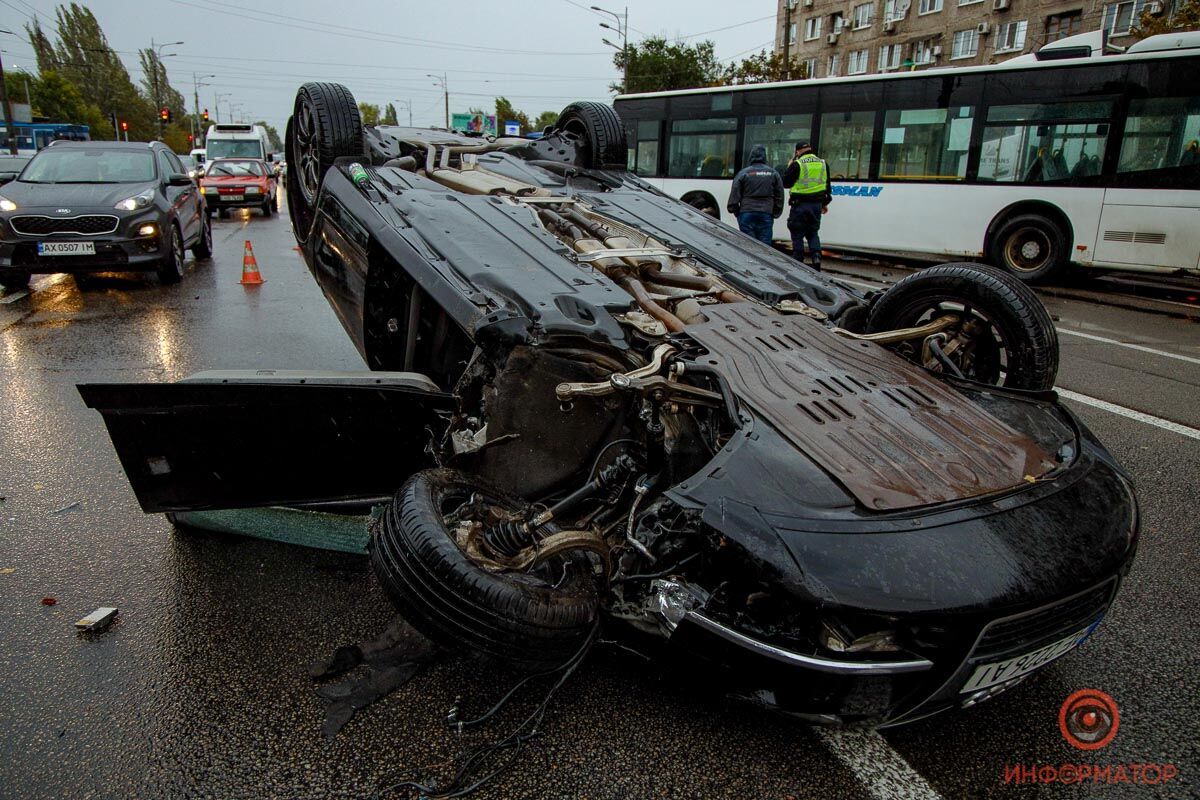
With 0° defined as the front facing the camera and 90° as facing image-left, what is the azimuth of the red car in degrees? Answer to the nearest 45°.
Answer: approximately 0°

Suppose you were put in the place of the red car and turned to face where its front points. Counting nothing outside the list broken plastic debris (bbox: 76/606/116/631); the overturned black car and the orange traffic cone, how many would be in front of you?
3

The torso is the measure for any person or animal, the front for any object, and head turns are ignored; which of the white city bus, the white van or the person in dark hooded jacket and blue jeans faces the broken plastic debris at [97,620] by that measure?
the white van

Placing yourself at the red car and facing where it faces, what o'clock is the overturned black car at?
The overturned black car is roughly at 12 o'clock from the red car.

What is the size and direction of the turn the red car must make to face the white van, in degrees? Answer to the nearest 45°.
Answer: approximately 180°

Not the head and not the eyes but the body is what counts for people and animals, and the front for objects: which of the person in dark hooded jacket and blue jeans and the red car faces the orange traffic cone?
the red car
